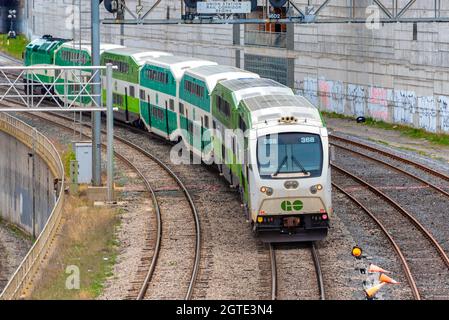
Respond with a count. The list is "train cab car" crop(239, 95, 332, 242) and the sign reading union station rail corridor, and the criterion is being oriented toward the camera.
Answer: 2

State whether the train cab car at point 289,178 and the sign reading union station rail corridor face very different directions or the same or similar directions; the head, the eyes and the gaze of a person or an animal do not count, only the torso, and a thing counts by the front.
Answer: same or similar directions

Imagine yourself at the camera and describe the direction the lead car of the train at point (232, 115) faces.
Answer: facing the viewer and to the right of the viewer

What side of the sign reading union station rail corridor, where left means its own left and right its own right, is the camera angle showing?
front

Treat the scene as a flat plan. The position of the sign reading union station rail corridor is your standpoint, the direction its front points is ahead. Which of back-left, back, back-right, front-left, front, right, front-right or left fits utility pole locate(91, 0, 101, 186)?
front-right

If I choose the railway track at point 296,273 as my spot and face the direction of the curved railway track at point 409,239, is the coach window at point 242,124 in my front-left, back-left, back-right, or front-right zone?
front-left

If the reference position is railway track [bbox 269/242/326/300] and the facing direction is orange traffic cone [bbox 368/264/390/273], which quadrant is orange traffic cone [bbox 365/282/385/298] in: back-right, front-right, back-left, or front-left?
front-right

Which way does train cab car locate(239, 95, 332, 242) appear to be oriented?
toward the camera

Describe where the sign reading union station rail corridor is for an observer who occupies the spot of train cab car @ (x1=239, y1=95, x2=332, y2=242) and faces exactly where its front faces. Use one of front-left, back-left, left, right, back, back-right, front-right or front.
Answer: back

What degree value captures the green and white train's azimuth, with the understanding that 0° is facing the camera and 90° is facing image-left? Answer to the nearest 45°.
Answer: approximately 315°
